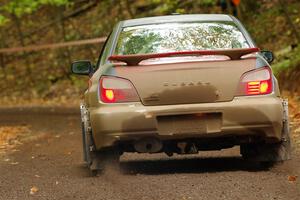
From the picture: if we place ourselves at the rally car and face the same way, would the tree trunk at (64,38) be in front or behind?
in front

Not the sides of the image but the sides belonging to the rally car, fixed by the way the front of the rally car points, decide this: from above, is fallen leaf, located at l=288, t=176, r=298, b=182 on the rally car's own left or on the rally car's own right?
on the rally car's own right

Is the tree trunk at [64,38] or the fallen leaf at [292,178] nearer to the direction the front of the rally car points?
the tree trunk

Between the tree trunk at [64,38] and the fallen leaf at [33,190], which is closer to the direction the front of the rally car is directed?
the tree trunk

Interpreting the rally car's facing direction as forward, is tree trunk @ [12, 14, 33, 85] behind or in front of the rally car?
in front

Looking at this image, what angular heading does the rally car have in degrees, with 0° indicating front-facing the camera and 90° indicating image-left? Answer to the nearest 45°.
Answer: approximately 180°

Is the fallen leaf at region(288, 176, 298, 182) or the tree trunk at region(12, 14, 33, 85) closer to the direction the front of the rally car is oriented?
the tree trunk

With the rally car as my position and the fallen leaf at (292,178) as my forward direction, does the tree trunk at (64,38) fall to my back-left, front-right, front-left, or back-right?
back-left

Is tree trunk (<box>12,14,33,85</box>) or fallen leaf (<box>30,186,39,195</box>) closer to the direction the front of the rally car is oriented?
the tree trunk
